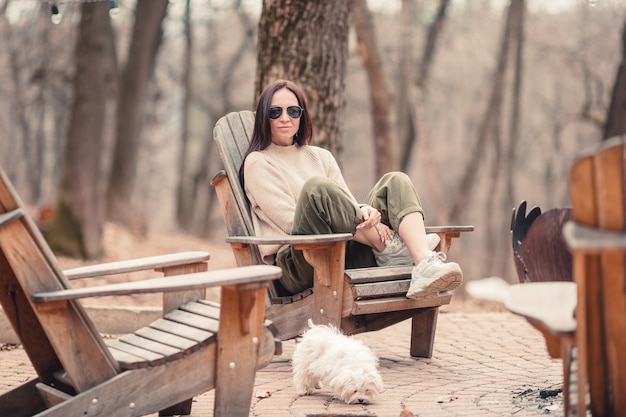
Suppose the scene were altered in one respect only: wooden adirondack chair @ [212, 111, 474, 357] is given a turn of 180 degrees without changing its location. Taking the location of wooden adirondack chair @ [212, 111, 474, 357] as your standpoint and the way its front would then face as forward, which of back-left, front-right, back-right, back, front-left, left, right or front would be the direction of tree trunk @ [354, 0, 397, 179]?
front-right

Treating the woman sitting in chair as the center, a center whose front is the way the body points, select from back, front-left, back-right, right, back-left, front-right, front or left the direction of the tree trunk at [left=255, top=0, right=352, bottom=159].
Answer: back-left

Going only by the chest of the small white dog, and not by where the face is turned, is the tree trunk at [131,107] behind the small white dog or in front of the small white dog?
behind

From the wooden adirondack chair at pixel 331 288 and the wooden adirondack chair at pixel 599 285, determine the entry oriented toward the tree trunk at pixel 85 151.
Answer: the wooden adirondack chair at pixel 599 285

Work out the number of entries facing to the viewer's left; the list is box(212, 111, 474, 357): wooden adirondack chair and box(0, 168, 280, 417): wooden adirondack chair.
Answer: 0

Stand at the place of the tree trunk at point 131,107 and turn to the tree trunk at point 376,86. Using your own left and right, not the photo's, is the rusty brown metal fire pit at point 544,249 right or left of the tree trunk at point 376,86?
right

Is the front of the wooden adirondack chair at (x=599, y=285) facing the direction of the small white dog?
yes

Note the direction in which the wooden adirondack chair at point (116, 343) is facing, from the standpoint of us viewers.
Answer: facing away from the viewer and to the right of the viewer

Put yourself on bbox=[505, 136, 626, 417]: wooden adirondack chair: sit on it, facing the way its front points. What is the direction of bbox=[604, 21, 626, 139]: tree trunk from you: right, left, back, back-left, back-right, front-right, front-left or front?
front-right

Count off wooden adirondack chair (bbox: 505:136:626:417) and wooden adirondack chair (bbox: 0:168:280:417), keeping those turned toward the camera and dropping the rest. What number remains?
0

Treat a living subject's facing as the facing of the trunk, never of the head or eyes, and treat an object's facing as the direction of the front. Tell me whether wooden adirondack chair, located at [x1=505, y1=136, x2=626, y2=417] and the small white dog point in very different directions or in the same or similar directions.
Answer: very different directions

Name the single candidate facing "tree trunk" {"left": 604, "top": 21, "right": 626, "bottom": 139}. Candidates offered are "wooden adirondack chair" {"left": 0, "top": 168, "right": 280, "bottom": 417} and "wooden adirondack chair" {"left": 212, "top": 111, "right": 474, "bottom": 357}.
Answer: "wooden adirondack chair" {"left": 0, "top": 168, "right": 280, "bottom": 417}

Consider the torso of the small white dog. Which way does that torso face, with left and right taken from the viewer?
facing the viewer and to the right of the viewer

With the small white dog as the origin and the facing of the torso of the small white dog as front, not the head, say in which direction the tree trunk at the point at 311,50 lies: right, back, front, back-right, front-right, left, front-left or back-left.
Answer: back-left
